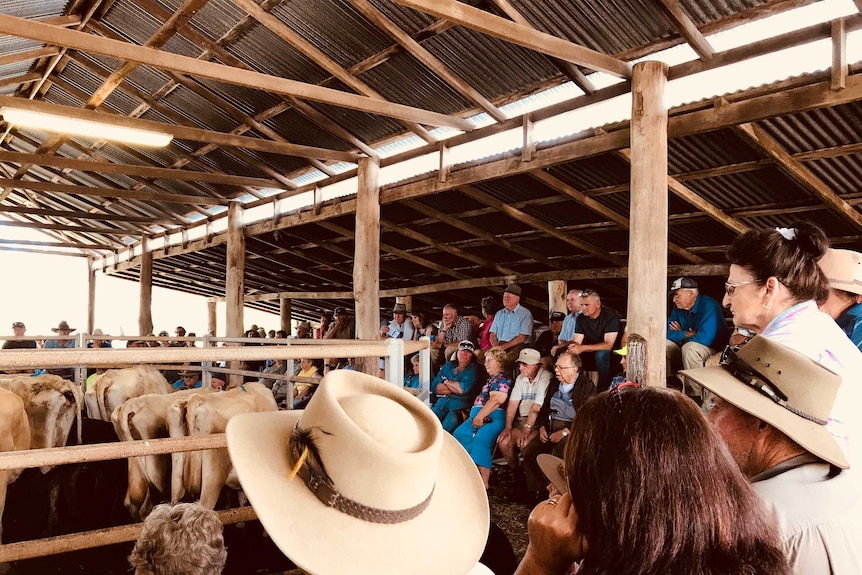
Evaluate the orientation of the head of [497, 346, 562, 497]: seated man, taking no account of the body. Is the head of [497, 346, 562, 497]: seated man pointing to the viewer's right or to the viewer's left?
to the viewer's left

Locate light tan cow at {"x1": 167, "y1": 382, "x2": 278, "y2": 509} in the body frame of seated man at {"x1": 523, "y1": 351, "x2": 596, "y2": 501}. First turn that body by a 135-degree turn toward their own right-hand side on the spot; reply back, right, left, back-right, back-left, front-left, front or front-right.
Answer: back-left

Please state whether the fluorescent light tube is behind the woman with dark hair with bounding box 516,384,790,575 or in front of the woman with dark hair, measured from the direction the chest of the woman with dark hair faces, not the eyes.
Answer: in front

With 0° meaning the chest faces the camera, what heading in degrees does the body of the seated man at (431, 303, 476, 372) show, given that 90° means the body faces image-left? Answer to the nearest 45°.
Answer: approximately 45°

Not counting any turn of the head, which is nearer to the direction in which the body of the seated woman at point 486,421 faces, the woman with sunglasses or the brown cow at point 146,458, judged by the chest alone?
the brown cow

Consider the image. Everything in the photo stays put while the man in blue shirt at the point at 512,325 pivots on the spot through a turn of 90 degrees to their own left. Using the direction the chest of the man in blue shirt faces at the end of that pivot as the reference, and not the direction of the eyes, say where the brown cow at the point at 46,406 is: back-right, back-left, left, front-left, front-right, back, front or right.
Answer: right

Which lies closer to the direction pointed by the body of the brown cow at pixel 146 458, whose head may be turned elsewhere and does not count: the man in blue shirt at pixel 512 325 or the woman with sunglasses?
the man in blue shirt

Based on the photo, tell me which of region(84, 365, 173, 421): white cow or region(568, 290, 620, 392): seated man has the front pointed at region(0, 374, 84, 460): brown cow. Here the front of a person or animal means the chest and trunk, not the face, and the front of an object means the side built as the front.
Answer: the seated man

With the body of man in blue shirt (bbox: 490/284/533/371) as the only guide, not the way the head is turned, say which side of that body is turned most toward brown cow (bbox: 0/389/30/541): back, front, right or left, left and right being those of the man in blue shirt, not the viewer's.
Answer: front

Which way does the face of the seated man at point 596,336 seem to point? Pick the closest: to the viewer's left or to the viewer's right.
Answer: to the viewer's left

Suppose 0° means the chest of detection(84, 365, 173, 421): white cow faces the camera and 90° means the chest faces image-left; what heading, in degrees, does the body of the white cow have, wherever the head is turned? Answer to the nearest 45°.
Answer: approximately 225°

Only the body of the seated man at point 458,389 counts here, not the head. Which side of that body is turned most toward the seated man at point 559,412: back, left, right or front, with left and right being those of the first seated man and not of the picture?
left

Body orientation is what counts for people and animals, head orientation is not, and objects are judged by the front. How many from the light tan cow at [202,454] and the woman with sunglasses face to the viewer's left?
1

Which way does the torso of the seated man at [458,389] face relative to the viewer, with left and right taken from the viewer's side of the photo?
facing the viewer and to the left of the viewer

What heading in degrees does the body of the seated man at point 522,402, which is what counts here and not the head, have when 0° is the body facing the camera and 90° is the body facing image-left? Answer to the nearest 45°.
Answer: approximately 45°

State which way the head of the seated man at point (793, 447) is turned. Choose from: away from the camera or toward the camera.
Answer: away from the camera

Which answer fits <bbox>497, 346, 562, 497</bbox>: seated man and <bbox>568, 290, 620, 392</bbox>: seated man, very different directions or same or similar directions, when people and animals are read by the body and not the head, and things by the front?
same or similar directions

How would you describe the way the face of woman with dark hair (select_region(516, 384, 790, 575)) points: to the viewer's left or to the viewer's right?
to the viewer's left
